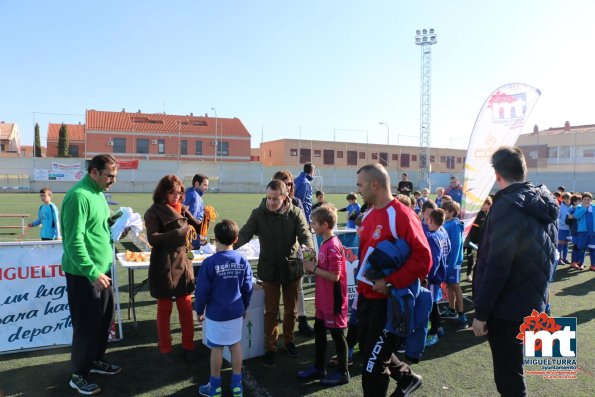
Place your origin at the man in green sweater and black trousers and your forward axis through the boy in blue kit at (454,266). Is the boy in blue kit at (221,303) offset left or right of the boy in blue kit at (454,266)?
right

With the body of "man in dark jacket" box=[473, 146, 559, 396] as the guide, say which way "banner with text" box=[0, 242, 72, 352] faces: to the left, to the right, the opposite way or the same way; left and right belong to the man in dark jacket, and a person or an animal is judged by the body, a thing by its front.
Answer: the opposite way

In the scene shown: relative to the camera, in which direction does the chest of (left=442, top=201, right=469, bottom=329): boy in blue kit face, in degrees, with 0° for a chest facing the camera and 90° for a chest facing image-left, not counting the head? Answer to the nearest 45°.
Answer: approximately 90°

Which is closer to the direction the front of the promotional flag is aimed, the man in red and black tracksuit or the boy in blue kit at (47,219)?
the man in red and black tracksuit

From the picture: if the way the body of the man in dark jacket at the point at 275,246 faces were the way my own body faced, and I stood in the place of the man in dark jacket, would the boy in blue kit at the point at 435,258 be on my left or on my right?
on my left

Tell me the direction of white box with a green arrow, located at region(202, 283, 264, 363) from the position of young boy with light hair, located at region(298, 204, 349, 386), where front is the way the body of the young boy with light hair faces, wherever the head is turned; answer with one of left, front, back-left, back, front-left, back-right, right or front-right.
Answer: front-right

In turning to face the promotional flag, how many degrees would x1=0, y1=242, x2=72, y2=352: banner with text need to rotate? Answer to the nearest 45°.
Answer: approximately 90° to its left

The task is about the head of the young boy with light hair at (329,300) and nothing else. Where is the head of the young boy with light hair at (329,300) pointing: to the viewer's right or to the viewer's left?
to the viewer's left

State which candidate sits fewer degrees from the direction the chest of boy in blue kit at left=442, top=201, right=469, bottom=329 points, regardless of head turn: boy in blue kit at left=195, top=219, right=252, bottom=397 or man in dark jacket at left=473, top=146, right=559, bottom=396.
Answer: the boy in blue kit

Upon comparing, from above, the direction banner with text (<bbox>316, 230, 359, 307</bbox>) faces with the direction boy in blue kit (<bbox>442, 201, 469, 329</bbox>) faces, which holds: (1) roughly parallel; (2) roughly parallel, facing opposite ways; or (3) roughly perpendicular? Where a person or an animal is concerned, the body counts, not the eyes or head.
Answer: roughly perpendicular

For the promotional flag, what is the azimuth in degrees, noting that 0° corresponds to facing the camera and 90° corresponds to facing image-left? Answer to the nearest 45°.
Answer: approximately 0°
